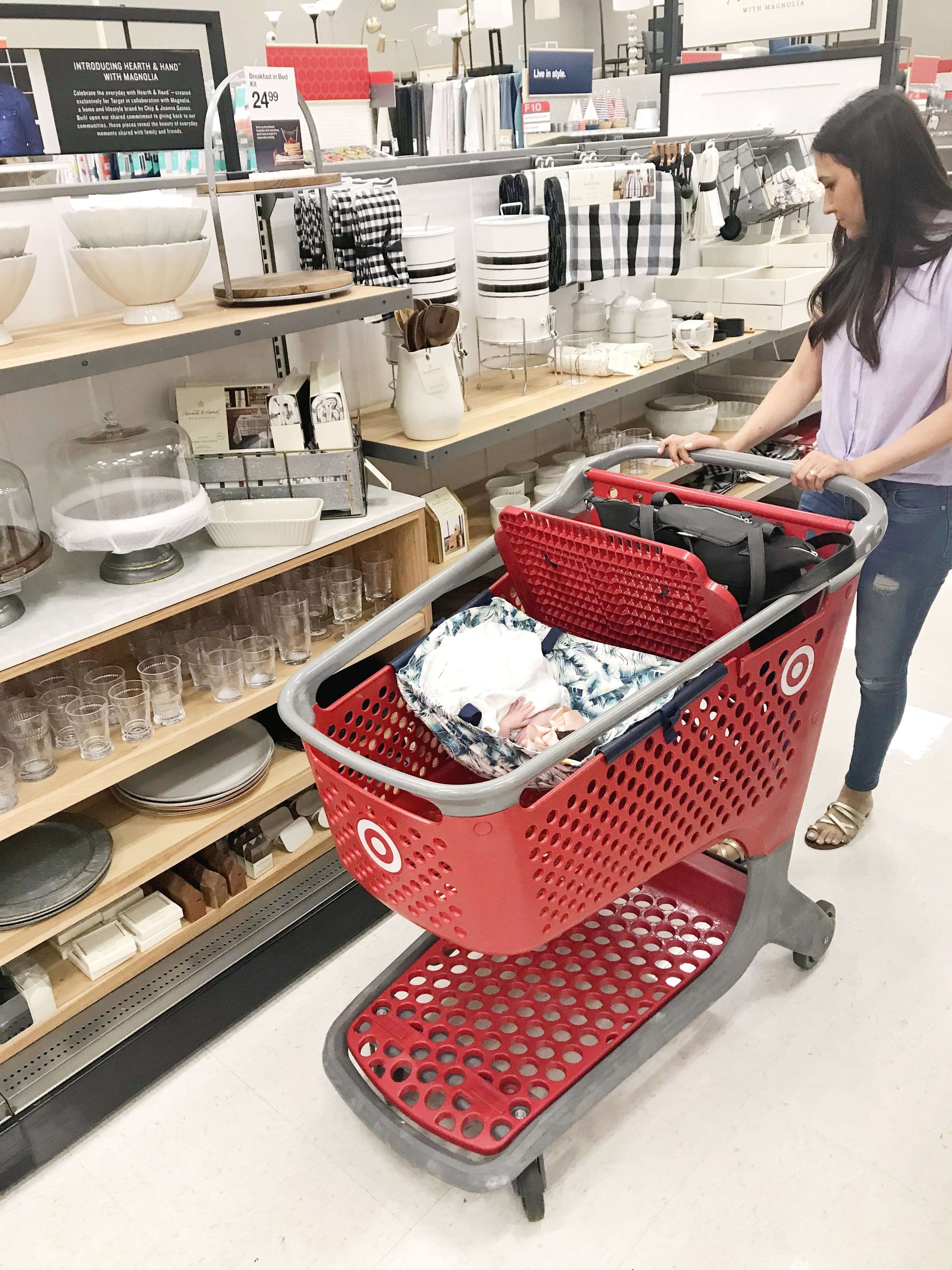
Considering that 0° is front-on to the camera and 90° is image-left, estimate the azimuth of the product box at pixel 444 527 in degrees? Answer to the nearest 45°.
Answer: approximately 315°

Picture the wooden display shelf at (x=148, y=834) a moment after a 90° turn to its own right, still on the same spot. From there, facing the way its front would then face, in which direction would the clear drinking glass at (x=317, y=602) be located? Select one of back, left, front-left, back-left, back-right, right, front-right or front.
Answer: back

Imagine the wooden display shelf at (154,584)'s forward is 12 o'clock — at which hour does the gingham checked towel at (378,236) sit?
The gingham checked towel is roughly at 9 o'clock from the wooden display shelf.

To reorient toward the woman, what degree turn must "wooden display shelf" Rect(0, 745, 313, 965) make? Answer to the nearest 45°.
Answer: approximately 45° to its left

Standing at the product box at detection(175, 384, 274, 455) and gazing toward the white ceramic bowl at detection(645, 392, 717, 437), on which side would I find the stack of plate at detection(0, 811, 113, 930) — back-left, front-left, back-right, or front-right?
back-right
